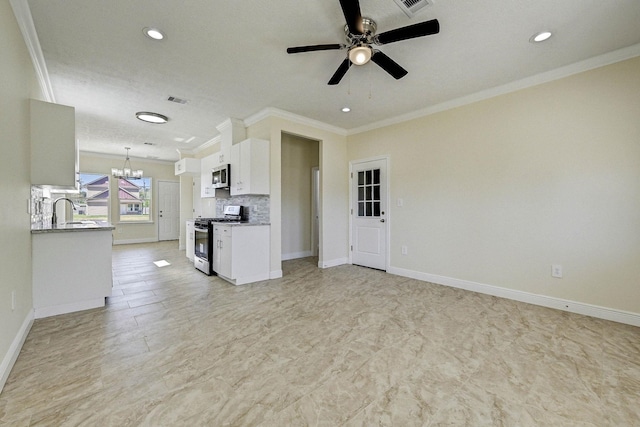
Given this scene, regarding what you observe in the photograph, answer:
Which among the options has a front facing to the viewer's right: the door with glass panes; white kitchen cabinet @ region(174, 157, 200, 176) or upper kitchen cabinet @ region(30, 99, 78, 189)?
the upper kitchen cabinet

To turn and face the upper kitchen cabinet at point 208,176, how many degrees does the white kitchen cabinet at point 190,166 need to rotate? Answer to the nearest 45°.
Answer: approximately 90° to its left

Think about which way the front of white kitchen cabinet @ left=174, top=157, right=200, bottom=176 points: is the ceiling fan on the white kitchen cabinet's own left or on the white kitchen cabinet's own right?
on the white kitchen cabinet's own left

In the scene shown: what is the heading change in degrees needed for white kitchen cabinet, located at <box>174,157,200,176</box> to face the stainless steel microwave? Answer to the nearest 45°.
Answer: approximately 90° to its left

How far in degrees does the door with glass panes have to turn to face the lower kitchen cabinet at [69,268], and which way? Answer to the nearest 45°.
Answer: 0° — it already faces it

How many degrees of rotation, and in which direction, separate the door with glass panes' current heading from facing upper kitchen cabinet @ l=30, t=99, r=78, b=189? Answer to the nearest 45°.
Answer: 0° — it already faces it

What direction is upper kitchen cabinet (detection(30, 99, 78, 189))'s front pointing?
to the viewer's right

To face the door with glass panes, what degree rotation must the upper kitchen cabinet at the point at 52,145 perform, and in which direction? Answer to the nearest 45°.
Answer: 0° — it already faces it

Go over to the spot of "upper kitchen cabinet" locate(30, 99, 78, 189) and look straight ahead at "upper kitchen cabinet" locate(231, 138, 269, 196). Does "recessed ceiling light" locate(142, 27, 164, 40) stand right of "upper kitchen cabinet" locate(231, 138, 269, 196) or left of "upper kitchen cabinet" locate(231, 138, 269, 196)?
right
